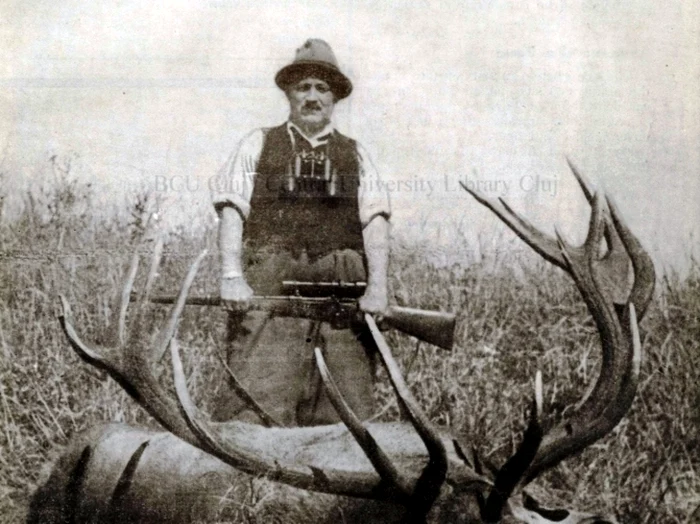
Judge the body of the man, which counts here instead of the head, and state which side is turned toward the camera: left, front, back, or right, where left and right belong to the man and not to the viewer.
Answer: front

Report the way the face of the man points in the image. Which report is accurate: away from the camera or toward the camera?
toward the camera
